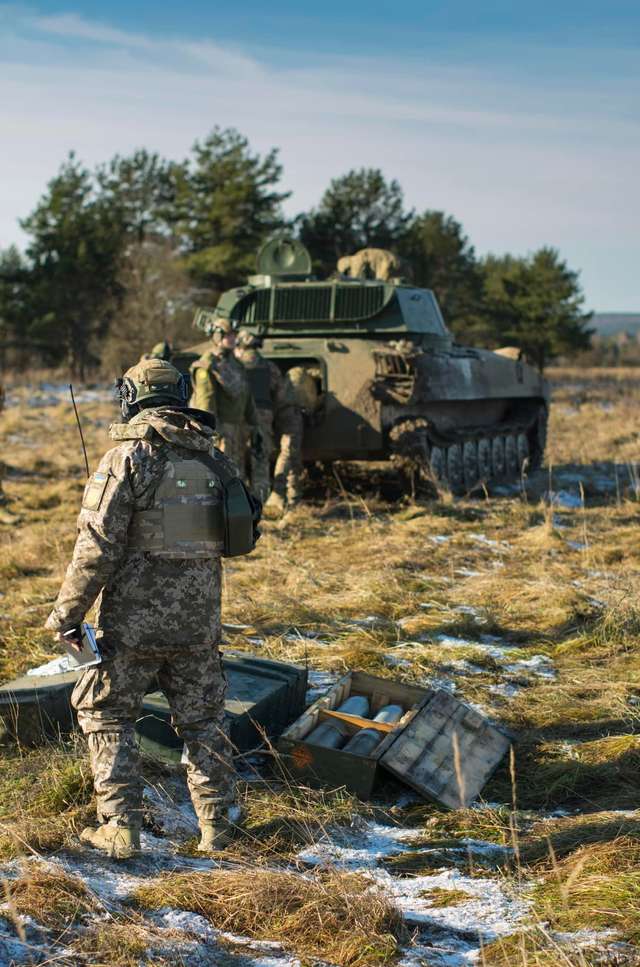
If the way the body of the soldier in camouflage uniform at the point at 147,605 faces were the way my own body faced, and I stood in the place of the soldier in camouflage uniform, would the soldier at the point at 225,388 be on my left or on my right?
on my right

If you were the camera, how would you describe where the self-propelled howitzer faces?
facing away from the viewer and to the right of the viewer

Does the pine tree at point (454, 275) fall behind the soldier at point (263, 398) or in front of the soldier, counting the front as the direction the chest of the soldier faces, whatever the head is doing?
behind

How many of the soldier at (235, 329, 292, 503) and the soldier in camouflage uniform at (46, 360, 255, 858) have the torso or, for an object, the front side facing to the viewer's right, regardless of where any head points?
0

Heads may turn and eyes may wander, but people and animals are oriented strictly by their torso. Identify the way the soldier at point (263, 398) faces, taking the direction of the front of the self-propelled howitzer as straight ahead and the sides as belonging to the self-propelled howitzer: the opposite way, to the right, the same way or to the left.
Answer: the opposite way

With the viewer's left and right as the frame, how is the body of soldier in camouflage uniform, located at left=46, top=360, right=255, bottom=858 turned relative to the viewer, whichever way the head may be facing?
facing away from the viewer and to the left of the viewer

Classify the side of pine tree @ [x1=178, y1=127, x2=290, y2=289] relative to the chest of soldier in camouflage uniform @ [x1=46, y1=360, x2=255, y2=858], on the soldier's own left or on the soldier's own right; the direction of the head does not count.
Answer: on the soldier's own right

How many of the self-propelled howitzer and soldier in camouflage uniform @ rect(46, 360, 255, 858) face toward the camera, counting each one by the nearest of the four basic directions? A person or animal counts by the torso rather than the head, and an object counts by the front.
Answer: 0

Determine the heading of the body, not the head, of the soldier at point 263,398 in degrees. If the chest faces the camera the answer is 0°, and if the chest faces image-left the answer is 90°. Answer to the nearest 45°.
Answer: approximately 45°

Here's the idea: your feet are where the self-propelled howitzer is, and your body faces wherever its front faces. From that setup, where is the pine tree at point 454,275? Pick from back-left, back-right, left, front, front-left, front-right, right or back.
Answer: front-left
